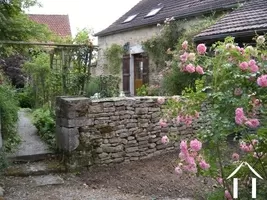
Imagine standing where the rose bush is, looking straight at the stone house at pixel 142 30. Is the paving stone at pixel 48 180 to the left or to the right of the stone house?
left

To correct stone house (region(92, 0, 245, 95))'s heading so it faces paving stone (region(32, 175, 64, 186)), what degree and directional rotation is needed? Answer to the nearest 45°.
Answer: approximately 45° to its left

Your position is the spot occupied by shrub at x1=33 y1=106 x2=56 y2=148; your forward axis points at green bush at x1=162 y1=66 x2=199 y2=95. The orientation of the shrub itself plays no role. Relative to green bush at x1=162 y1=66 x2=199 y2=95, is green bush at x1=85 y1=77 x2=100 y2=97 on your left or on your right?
left

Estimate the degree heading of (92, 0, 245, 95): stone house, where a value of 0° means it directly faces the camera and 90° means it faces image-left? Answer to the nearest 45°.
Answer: approximately 45°

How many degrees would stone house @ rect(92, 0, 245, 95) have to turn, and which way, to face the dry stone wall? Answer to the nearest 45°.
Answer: approximately 45° to its left
